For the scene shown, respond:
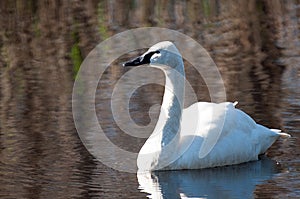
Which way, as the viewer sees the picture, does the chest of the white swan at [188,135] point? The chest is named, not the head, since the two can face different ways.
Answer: to the viewer's left
